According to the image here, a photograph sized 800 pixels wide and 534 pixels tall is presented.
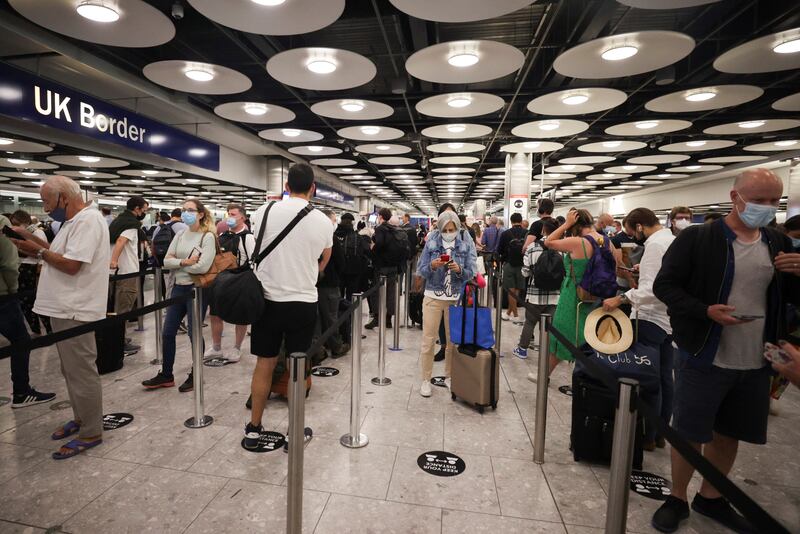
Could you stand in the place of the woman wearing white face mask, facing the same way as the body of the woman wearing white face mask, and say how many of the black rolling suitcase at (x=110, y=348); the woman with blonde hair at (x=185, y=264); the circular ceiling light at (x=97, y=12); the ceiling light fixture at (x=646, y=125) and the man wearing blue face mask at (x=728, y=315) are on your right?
3

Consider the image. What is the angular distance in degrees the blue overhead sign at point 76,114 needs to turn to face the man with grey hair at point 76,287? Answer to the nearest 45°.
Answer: approximately 45° to its right

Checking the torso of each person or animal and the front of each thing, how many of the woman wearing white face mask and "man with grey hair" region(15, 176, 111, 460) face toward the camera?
1

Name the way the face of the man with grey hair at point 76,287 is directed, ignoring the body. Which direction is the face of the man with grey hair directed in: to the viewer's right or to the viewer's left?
to the viewer's left

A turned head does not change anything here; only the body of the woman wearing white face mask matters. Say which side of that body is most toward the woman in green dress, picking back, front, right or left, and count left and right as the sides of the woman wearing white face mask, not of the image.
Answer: left

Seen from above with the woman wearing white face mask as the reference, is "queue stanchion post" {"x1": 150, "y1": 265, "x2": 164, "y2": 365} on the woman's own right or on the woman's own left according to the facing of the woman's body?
on the woman's own right

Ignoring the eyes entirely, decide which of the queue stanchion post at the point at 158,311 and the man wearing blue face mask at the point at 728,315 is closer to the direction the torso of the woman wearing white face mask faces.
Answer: the man wearing blue face mask

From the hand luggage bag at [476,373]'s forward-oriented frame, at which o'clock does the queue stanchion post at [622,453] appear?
The queue stanchion post is roughly at 10 o'clock from the hand luggage bag.

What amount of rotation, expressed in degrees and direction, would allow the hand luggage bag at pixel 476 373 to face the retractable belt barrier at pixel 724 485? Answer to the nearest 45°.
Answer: approximately 45° to its left

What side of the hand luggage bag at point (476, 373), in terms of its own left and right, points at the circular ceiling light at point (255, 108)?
right

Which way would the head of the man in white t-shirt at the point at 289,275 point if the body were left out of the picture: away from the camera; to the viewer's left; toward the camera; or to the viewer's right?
away from the camera

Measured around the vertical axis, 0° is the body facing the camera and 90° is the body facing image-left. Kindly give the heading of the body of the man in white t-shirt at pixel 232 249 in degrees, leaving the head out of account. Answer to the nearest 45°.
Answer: approximately 45°

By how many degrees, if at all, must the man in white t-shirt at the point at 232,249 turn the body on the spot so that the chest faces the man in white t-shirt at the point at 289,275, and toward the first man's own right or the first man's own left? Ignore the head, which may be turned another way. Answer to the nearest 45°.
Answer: approximately 45° to the first man's own left
